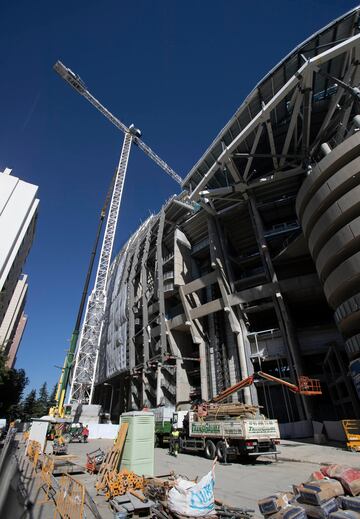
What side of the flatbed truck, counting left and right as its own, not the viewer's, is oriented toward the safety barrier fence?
left

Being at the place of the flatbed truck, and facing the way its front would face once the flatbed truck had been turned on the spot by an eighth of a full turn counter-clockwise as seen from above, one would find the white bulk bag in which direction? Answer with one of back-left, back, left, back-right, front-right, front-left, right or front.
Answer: left

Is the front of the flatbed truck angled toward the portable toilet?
no

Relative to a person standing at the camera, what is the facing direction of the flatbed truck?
facing away from the viewer and to the left of the viewer
